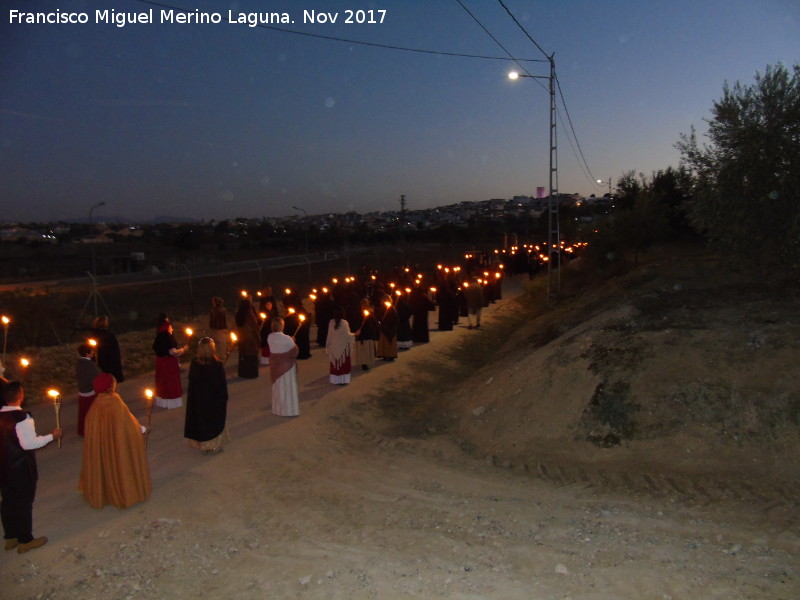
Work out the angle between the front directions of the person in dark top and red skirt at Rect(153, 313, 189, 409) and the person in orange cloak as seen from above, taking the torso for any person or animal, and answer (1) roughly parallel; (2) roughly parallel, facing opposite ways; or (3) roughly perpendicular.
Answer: roughly parallel

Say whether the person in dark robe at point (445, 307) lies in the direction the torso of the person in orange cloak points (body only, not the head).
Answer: yes

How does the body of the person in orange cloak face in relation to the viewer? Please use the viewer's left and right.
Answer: facing away from the viewer and to the right of the viewer

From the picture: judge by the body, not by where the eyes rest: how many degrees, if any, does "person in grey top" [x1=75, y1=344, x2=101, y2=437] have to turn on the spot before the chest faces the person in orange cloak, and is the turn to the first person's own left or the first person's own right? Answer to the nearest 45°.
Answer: approximately 135° to the first person's own right

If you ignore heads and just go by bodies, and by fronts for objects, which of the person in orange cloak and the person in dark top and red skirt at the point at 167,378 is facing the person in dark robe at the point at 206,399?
the person in orange cloak

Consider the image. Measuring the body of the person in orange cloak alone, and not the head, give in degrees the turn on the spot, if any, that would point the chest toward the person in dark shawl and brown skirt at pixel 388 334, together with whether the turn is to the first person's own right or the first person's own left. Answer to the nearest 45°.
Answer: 0° — they already face them

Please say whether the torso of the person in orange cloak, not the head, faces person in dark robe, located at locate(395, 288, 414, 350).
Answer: yes

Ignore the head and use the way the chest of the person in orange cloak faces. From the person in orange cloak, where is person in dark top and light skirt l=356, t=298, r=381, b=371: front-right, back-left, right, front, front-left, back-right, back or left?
front

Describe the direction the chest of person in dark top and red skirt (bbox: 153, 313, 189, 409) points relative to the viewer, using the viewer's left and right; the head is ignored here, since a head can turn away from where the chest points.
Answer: facing away from the viewer and to the right of the viewer

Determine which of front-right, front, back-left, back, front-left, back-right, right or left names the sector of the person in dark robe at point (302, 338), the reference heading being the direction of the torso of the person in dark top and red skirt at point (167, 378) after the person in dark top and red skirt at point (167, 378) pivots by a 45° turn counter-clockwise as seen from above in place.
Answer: front-right

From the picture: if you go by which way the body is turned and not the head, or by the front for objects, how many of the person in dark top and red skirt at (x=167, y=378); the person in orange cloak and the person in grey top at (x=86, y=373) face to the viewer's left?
0

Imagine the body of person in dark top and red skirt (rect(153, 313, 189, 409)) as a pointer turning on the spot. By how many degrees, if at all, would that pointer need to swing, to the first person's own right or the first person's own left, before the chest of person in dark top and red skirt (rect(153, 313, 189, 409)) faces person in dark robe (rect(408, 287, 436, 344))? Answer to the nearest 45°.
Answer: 0° — they already face them

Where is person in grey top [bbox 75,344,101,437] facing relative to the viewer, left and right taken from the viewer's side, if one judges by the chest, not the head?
facing away from the viewer and to the right of the viewer

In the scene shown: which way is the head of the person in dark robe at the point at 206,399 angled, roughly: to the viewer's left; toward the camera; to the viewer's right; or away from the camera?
away from the camera

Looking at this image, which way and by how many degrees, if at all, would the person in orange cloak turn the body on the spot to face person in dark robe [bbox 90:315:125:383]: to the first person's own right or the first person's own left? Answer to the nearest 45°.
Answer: approximately 45° to the first person's own left
